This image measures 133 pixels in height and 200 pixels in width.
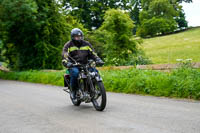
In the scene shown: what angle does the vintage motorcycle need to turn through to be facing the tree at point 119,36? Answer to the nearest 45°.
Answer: approximately 135° to its left

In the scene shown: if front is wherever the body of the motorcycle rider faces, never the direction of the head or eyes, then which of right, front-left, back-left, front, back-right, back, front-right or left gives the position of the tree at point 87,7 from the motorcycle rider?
back-left

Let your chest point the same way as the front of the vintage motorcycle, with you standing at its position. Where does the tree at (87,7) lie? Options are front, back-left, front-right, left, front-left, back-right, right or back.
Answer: back-left

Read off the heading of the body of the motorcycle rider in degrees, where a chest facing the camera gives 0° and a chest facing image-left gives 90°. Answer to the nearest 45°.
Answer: approximately 315°

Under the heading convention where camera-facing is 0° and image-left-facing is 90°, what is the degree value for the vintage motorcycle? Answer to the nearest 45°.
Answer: approximately 315°

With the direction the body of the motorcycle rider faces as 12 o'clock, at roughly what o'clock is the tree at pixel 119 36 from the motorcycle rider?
The tree is roughly at 8 o'clock from the motorcycle rider.
